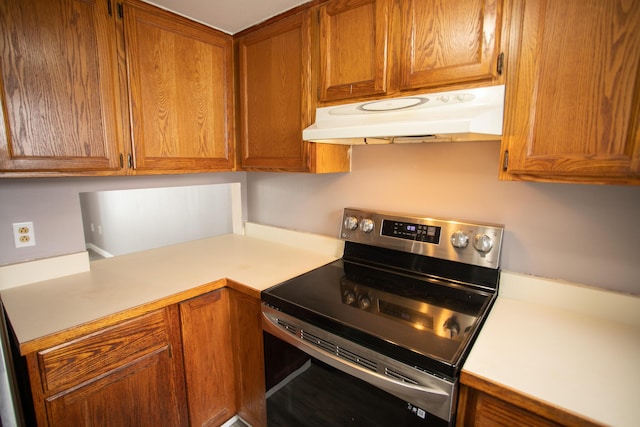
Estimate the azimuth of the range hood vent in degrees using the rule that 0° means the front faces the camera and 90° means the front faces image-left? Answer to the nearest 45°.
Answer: approximately 45°

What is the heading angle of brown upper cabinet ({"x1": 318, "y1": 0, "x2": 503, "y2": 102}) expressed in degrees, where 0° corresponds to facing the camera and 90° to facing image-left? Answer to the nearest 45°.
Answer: approximately 45°

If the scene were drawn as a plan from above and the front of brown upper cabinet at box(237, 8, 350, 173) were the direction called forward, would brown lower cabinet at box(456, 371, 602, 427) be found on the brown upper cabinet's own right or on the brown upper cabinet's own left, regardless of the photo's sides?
on the brown upper cabinet's own left
